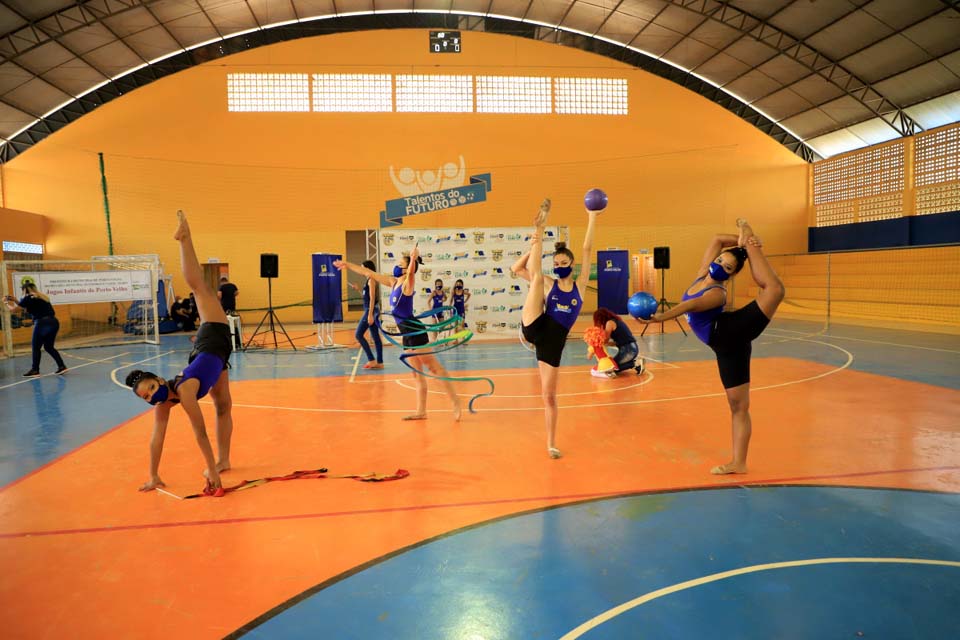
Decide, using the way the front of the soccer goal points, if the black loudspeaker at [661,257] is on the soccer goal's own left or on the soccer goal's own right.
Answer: on the soccer goal's own left

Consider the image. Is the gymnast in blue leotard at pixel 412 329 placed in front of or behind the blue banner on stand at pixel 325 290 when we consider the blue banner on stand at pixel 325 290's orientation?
in front

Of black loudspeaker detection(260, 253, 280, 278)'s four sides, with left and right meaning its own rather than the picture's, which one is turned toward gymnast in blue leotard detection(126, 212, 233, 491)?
front

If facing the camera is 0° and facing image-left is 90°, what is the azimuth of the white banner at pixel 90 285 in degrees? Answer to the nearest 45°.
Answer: approximately 0°

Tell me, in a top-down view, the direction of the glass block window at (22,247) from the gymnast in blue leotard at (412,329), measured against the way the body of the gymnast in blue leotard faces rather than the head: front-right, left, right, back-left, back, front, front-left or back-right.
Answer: front-right
